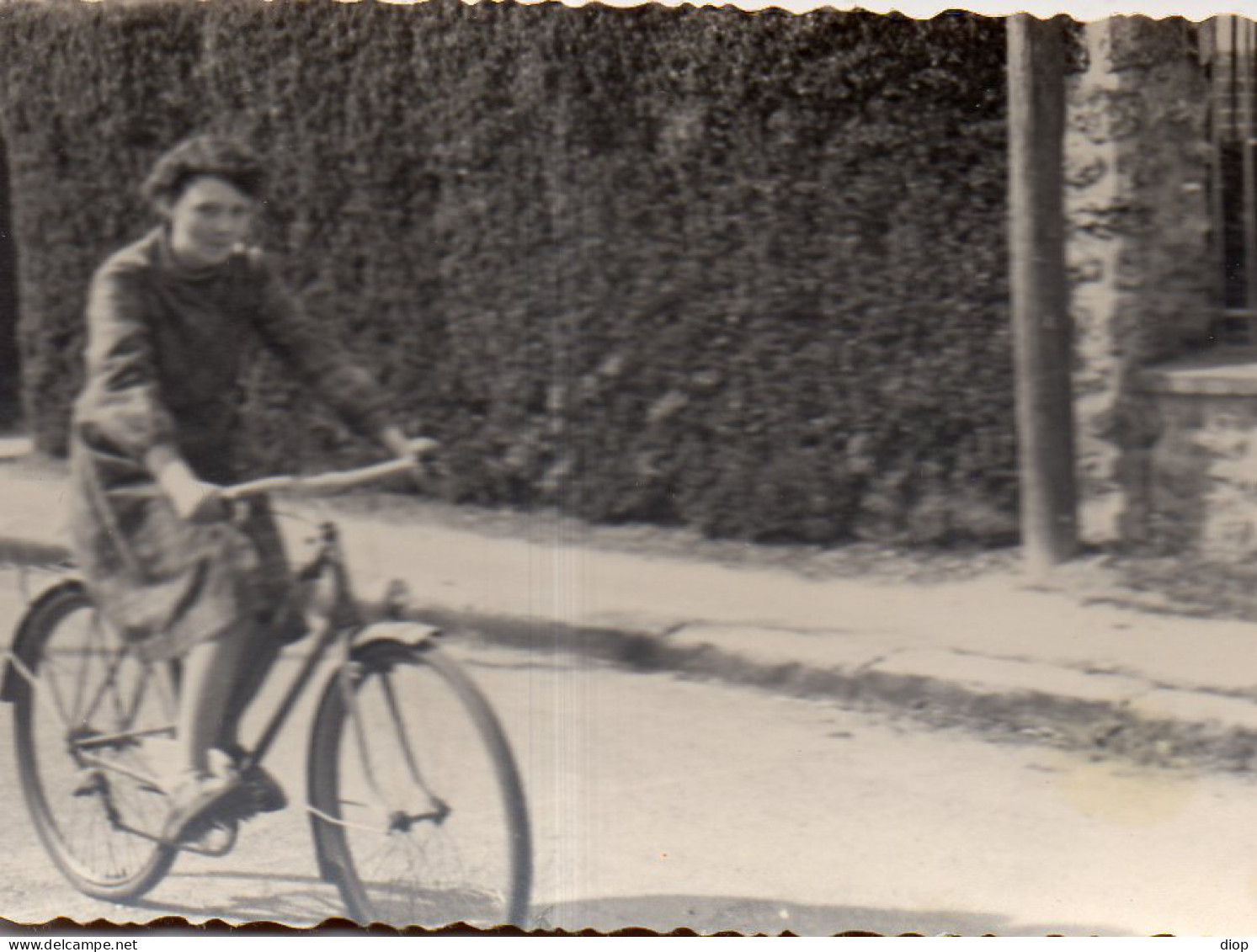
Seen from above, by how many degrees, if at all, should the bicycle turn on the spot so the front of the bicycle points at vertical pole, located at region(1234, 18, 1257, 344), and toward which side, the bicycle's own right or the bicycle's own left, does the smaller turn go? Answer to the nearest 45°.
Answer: approximately 45° to the bicycle's own left

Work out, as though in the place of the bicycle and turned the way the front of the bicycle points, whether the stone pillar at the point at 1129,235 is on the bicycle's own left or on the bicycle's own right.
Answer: on the bicycle's own left

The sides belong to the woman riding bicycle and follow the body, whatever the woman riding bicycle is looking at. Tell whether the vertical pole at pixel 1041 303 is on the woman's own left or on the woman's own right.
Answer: on the woman's own left

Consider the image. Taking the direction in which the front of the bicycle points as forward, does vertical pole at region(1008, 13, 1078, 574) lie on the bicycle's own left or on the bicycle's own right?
on the bicycle's own left

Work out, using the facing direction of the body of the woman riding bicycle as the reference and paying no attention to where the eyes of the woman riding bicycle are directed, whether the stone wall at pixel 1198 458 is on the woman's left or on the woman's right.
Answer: on the woman's left

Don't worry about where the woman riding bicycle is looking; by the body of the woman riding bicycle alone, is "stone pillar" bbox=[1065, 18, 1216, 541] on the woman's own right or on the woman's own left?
on the woman's own left

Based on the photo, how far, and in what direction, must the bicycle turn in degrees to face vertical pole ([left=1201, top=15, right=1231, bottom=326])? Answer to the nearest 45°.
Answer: approximately 45° to its left

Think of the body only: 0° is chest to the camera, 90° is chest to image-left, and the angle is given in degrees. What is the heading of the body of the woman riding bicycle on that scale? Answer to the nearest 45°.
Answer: approximately 315°
